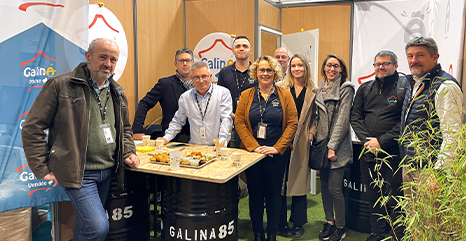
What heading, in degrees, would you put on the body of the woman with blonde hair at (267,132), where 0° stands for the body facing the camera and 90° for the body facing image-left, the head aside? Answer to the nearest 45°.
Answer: approximately 0°

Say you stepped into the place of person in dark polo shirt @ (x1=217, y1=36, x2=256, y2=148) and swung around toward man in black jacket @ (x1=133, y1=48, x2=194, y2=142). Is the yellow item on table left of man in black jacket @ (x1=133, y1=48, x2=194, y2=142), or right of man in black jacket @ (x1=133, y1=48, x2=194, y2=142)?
left

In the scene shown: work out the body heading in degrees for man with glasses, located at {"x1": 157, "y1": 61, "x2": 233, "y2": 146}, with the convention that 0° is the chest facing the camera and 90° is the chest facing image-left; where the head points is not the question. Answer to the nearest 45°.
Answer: approximately 0°

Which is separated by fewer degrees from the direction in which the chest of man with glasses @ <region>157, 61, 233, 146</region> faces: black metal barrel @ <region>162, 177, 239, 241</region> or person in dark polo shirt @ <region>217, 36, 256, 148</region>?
the black metal barrel

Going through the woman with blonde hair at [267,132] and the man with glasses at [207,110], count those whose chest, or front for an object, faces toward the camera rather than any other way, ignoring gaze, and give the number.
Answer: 2

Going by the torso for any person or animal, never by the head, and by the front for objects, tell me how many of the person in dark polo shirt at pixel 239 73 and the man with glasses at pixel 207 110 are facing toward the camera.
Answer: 2
